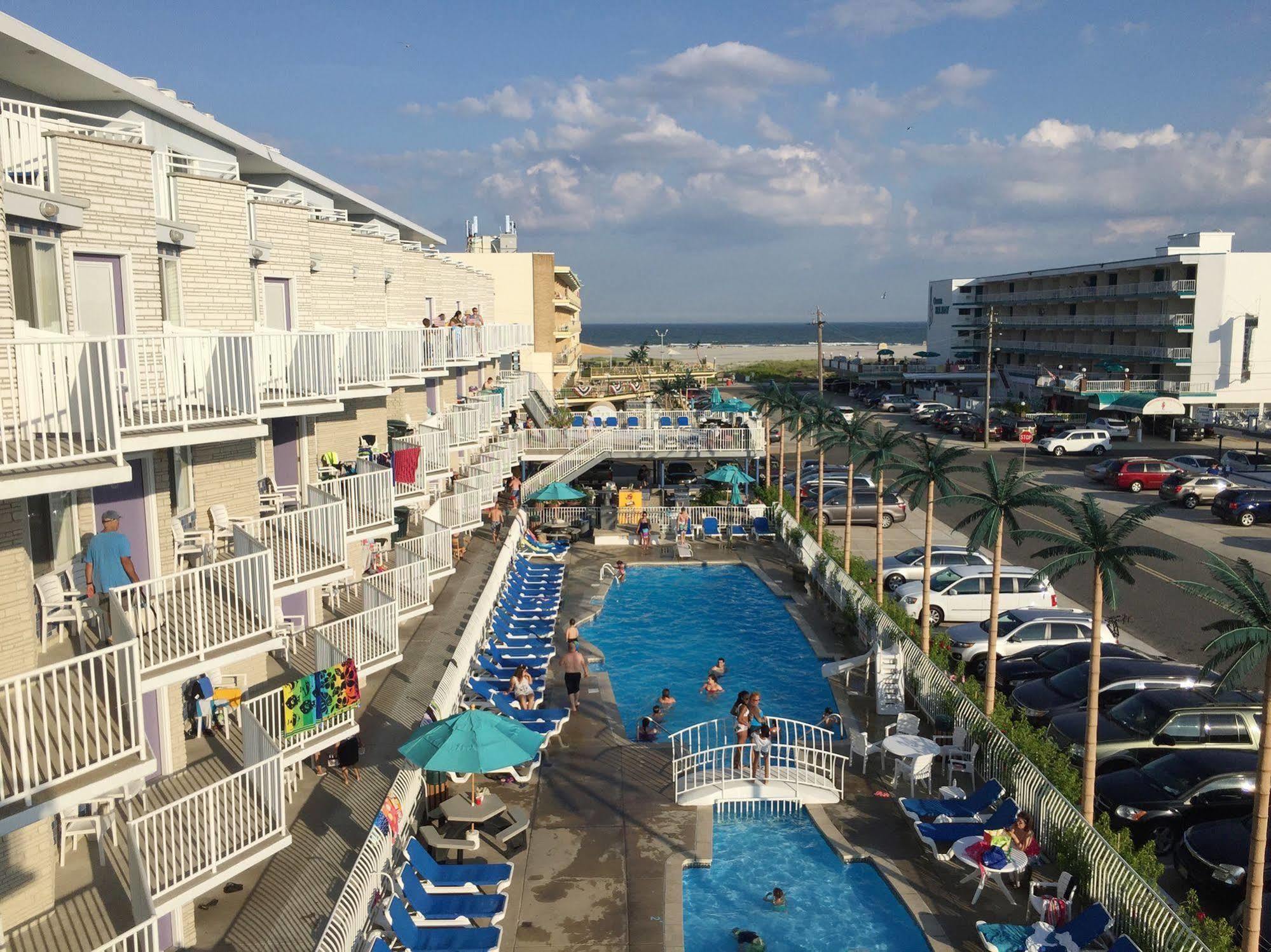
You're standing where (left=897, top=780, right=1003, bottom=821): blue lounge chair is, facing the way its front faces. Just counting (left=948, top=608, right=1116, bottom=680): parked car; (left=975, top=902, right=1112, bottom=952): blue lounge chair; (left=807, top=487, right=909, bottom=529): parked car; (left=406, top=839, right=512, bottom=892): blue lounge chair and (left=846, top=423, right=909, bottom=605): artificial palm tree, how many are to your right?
3

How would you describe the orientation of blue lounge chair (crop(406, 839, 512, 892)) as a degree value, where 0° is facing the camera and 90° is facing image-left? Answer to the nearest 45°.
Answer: approximately 270°

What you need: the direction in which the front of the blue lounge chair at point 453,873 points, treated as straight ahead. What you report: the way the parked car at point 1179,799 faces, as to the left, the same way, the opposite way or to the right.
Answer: the opposite way

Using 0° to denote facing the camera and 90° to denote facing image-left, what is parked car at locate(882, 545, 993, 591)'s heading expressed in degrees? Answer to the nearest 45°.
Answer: approximately 45°

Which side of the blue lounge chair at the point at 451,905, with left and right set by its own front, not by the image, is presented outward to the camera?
right

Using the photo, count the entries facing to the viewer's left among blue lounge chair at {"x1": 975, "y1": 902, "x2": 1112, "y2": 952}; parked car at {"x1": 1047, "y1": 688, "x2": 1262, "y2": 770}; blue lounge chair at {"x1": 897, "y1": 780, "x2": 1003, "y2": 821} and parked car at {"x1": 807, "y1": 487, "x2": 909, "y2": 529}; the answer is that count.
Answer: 4

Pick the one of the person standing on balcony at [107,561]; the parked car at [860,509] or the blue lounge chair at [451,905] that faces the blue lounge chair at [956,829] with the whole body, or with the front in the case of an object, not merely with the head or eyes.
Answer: the blue lounge chair at [451,905]

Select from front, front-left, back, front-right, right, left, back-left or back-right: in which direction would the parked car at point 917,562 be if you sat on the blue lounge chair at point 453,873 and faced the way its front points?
front-left

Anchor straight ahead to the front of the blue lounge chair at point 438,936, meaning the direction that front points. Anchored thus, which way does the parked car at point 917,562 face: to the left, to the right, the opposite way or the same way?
the opposite way

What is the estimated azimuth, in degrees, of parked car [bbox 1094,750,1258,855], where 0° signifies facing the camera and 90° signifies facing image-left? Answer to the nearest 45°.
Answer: approximately 45°

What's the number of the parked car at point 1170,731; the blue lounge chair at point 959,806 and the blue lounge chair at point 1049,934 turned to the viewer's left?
3

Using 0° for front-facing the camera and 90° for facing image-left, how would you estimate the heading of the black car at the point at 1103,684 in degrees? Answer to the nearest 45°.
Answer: approximately 45°

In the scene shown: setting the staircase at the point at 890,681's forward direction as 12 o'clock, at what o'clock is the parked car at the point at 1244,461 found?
The parked car is roughly at 7 o'clock from the staircase.

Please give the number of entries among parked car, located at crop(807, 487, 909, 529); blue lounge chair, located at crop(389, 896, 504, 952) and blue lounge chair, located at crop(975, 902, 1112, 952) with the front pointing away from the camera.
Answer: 0

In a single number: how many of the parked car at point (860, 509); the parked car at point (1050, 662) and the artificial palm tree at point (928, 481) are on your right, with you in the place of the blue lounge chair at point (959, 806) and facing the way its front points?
3

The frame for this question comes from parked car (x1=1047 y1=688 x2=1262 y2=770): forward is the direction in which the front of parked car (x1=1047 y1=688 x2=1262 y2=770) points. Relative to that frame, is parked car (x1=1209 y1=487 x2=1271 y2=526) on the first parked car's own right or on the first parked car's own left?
on the first parked car's own right
